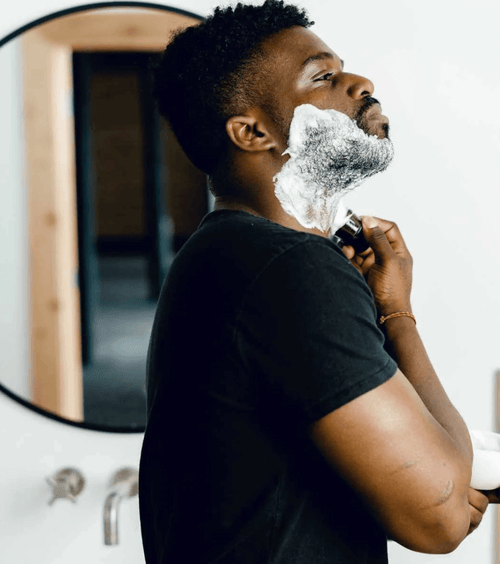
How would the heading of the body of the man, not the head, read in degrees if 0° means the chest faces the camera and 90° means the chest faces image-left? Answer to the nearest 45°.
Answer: approximately 270°

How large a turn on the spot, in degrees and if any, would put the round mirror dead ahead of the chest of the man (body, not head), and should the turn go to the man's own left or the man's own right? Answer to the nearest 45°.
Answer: approximately 135° to the man's own left

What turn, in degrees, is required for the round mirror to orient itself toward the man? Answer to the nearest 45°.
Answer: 0° — it already faces them

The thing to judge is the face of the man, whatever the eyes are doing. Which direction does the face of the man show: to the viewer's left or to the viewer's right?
to the viewer's right

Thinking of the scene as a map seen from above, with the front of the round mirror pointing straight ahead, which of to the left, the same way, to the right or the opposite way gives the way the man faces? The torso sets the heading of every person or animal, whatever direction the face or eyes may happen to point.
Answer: to the left

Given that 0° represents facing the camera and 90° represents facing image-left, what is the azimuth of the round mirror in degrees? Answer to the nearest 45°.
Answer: approximately 0°

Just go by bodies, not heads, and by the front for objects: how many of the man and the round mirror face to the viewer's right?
1
